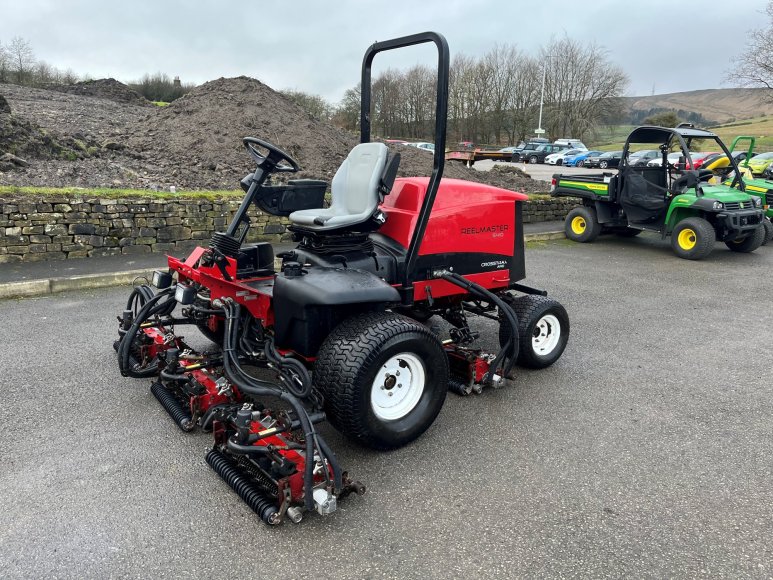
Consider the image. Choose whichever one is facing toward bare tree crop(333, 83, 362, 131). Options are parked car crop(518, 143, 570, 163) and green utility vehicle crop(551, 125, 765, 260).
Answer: the parked car

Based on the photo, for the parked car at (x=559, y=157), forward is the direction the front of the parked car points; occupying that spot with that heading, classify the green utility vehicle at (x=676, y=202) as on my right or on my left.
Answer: on my left

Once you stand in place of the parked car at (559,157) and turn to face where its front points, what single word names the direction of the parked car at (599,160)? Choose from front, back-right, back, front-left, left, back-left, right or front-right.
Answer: left

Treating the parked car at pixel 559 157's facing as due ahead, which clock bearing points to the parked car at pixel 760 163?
the parked car at pixel 760 163 is roughly at 10 o'clock from the parked car at pixel 559 157.

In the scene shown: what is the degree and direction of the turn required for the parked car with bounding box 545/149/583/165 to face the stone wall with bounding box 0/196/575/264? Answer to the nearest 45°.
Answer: approximately 45° to its left

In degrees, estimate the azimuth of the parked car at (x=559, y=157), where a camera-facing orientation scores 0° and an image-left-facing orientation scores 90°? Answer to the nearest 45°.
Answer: approximately 45°

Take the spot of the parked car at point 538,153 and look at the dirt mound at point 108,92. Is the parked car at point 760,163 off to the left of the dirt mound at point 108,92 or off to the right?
left

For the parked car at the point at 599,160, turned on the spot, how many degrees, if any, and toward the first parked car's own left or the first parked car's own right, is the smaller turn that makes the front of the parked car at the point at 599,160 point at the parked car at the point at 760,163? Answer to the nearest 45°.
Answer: approximately 45° to the first parked car's own left

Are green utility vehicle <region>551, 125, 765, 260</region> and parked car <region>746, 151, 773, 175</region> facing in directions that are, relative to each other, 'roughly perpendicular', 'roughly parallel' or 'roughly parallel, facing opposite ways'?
roughly perpendicular

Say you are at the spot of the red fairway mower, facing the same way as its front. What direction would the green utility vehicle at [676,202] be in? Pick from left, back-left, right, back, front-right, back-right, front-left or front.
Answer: back

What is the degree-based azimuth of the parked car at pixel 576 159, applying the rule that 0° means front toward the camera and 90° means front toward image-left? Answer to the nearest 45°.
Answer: approximately 45°

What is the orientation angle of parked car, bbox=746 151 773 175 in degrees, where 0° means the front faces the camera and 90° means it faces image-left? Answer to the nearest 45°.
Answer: approximately 45°

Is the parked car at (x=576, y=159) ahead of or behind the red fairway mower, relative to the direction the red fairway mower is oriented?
behind
